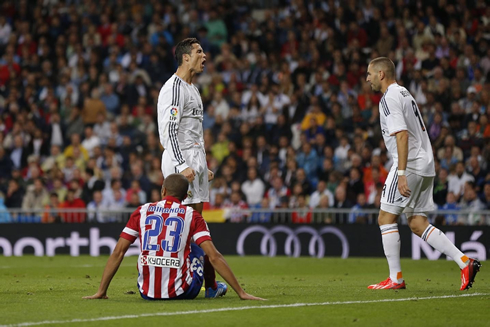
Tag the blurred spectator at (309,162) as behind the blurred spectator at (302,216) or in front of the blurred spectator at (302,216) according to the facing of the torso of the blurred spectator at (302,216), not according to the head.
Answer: behind

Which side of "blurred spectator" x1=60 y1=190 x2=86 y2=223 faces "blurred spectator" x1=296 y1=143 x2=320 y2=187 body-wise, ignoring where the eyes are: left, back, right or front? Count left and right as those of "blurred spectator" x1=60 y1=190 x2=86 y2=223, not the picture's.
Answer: left

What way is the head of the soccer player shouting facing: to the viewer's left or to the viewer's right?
to the viewer's right

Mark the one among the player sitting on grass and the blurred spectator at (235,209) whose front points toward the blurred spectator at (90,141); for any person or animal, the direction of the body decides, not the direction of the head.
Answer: the player sitting on grass

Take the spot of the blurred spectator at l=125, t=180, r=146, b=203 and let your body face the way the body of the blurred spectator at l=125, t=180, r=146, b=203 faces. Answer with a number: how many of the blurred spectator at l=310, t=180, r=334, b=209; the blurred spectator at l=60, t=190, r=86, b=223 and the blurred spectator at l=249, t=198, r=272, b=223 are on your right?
1

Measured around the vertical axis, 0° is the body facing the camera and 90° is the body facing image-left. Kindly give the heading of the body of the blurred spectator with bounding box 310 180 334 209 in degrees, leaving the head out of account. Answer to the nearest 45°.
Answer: approximately 0°

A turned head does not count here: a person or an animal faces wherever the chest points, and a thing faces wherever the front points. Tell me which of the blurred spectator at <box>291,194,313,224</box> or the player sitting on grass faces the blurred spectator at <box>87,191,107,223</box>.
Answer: the player sitting on grass

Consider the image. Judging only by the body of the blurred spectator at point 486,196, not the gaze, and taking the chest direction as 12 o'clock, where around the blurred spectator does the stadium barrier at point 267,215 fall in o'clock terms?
The stadium barrier is roughly at 3 o'clock from the blurred spectator.

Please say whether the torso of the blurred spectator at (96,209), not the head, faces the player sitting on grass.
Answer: yes
